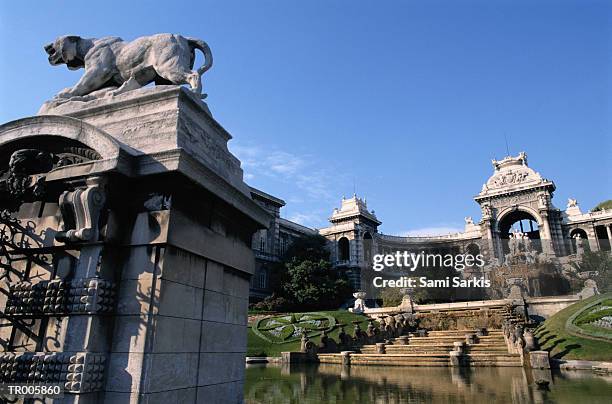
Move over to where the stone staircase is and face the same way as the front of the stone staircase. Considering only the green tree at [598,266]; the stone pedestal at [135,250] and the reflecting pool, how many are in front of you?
2

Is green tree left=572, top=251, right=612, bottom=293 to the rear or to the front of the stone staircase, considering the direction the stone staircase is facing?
to the rear

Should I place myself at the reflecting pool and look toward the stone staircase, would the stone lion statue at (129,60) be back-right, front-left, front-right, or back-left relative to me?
back-left

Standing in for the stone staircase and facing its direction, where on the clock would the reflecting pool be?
The reflecting pool is roughly at 12 o'clock from the stone staircase.

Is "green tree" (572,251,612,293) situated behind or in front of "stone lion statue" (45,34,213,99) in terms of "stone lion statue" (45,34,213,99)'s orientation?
behind

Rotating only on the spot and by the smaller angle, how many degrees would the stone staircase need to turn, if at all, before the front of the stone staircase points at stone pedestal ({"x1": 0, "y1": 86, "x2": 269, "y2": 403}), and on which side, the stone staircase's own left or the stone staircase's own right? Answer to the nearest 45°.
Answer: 0° — it already faces it

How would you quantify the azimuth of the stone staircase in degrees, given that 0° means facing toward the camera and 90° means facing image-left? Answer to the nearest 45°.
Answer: approximately 0°

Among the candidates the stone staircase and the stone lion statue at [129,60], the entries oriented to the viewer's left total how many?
1

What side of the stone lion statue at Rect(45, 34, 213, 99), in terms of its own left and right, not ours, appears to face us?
left

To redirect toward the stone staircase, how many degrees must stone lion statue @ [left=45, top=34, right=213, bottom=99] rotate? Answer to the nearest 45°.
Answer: approximately 135° to its right
